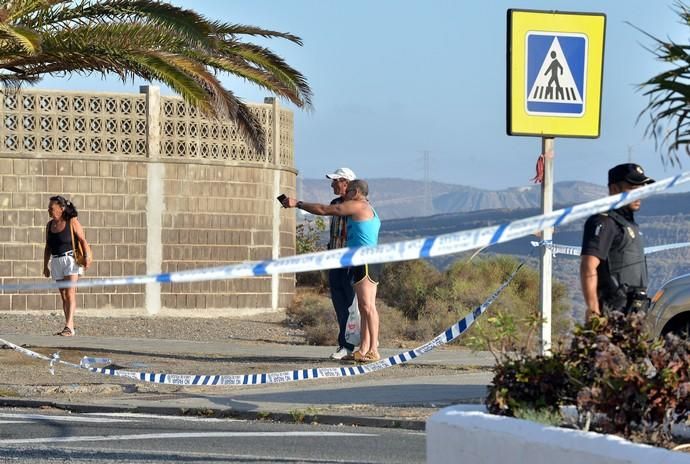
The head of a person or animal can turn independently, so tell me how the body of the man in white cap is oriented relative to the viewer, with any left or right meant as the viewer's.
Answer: facing to the left of the viewer

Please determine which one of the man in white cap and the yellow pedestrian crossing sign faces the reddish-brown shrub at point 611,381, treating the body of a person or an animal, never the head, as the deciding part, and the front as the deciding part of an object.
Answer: the yellow pedestrian crossing sign

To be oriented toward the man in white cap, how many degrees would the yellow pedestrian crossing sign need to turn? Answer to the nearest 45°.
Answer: approximately 135° to its right

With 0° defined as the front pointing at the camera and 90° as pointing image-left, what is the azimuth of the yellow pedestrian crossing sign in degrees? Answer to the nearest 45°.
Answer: approximately 0°

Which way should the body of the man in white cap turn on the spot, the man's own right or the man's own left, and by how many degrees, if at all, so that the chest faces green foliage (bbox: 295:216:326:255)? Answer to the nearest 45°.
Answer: approximately 90° to the man's own right

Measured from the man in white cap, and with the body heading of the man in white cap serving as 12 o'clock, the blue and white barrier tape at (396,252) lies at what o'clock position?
The blue and white barrier tape is roughly at 9 o'clock from the man in white cap.
